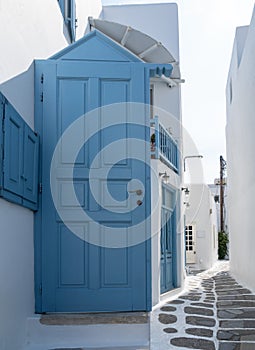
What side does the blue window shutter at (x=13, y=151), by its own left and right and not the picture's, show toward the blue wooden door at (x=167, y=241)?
left

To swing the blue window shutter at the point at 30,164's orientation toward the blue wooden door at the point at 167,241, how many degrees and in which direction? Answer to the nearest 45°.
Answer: approximately 90° to its left

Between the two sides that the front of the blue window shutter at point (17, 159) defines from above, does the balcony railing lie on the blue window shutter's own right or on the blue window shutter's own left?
on the blue window shutter's own left

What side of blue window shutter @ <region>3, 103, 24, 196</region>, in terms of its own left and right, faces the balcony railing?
left

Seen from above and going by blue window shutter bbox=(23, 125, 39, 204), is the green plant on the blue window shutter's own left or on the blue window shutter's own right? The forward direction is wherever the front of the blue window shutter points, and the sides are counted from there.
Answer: on the blue window shutter's own left

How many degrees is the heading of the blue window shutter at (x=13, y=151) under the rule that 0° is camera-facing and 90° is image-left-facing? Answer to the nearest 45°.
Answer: approximately 315°

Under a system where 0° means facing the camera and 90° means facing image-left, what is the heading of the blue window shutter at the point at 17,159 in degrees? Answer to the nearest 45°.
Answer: approximately 315°
